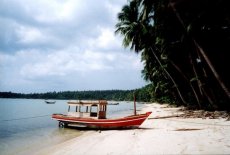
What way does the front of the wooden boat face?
to the viewer's right
